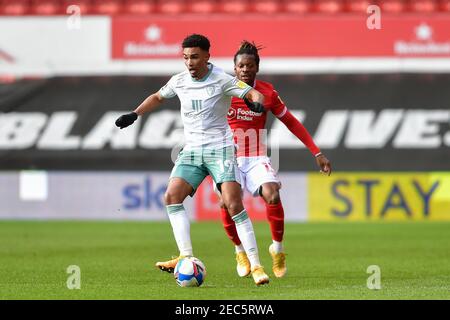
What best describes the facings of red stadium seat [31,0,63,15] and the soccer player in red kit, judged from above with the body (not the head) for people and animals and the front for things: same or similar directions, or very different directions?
same or similar directions

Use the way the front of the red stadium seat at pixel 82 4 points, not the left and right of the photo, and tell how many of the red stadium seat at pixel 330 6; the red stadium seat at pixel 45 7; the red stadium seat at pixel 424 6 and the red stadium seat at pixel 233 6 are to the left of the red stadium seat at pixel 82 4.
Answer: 3

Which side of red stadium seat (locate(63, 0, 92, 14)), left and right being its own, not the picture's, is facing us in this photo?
front

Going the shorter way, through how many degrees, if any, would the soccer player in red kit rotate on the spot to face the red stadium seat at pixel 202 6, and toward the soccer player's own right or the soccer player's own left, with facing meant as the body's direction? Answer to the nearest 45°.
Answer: approximately 180°

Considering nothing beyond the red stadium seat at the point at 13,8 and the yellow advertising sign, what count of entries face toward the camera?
2

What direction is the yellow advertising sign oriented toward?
toward the camera

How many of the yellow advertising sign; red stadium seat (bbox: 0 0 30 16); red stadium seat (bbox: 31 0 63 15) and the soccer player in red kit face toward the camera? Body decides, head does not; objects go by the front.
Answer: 4

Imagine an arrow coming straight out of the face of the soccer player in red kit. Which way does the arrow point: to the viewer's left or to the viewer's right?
to the viewer's left

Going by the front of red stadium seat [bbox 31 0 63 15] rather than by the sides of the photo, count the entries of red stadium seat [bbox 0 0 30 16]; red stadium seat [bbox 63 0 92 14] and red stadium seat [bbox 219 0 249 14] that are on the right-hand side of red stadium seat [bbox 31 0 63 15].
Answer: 1

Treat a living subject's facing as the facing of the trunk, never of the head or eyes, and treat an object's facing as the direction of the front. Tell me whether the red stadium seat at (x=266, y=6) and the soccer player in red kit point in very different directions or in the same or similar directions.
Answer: same or similar directions

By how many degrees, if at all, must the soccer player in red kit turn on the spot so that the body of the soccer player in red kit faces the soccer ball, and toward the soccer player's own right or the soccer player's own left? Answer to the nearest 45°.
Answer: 0° — they already face it

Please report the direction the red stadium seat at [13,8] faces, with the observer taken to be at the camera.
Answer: facing the viewer

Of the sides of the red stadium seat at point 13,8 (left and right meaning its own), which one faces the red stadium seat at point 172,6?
left

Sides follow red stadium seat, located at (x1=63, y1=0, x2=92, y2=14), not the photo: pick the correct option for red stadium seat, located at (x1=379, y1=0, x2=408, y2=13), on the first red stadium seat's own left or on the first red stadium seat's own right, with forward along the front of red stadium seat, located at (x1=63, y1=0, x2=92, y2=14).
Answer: on the first red stadium seat's own left

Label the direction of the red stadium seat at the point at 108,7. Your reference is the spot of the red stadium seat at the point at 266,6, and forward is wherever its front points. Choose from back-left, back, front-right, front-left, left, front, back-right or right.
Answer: right

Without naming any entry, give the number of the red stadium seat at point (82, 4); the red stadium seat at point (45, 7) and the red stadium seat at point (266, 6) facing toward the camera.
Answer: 3

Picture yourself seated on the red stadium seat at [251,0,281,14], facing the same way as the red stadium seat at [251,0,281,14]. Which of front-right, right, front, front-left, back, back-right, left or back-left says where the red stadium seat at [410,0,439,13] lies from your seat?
left
